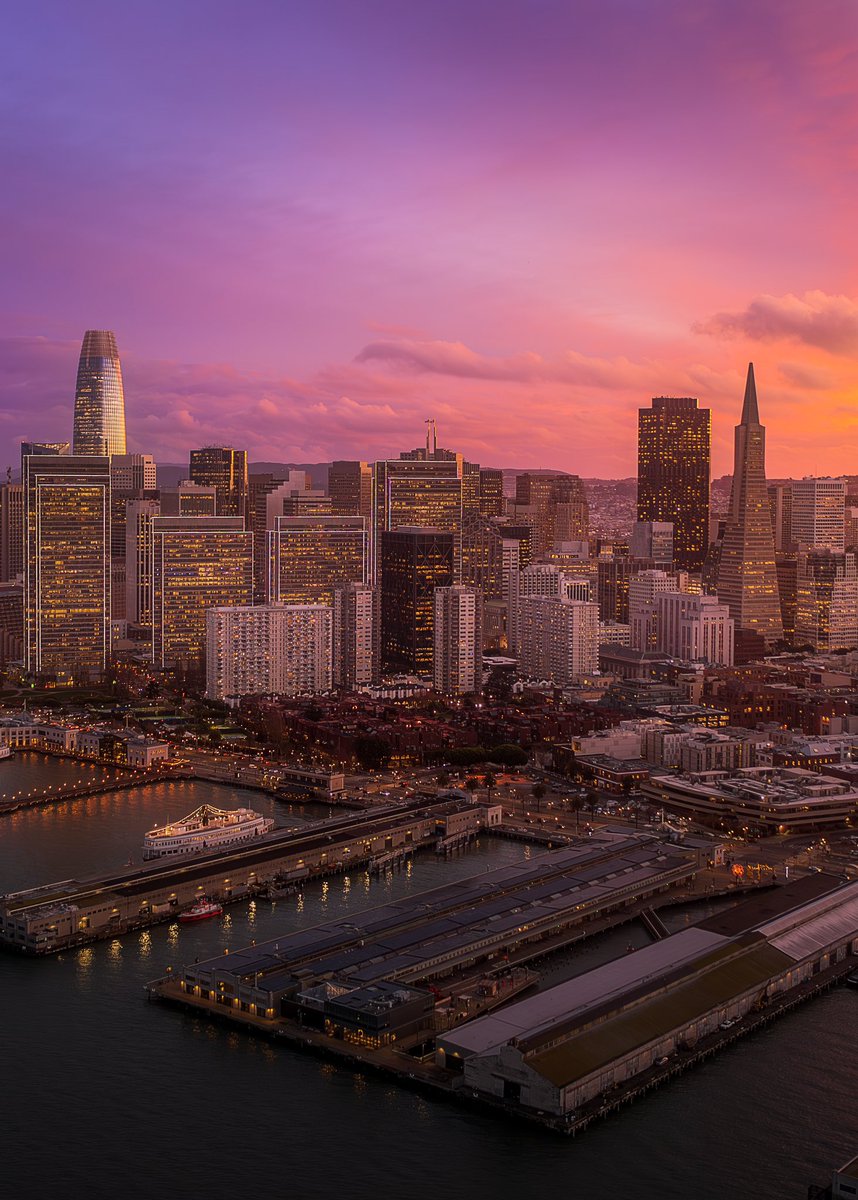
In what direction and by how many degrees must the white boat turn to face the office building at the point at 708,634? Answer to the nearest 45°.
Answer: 0° — it already faces it

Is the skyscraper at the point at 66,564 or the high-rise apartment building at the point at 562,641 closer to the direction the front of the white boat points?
the high-rise apartment building

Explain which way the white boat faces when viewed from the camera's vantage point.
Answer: facing away from the viewer and to the right of the viewer

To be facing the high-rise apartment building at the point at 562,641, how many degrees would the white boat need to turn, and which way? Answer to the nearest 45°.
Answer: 0° — it already faces it

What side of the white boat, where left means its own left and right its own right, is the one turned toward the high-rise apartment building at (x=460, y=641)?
front
